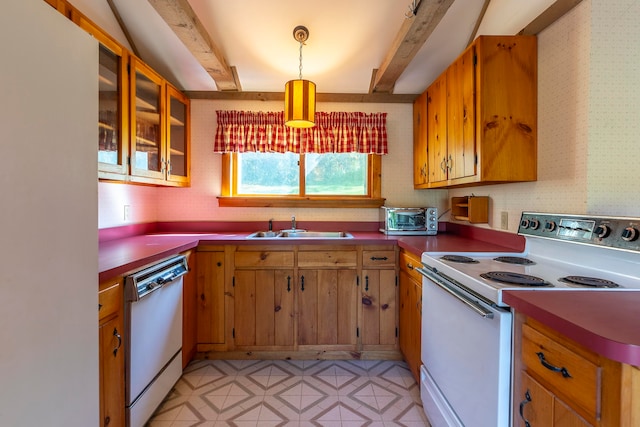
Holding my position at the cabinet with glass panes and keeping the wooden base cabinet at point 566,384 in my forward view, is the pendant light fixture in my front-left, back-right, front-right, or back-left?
front-left

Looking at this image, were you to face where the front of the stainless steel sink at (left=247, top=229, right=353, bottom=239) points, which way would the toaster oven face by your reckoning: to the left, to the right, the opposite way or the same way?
the same way

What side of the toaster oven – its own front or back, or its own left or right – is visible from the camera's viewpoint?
front

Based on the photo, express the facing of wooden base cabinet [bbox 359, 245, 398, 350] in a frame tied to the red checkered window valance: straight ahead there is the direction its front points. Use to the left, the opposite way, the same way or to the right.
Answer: the same way

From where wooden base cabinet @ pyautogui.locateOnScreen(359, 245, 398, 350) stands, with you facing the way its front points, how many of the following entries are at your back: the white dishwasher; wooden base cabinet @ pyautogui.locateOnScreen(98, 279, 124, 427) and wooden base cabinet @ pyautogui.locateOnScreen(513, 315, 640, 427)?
0

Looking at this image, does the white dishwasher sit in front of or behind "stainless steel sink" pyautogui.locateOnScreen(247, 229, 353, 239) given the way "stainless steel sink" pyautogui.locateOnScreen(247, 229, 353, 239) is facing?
in front

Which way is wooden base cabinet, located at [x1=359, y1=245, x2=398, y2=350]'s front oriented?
toward the camera

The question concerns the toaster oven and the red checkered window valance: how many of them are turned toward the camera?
2

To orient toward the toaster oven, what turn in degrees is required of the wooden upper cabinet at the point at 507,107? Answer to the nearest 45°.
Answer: approximately 45° to its right

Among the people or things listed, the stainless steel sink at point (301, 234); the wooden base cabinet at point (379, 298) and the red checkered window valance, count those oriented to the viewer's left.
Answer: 0

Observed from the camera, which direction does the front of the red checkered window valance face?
facing the viewer
